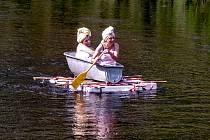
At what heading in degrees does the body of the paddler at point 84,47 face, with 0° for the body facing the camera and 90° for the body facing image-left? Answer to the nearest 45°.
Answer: approximately 315°

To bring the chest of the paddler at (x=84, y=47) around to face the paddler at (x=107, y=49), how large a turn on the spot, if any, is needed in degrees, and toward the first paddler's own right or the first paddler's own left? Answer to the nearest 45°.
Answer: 0° — they already face them
